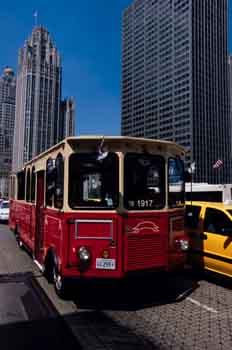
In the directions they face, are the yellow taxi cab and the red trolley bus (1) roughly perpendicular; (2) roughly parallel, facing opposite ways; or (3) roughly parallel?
roughly parallel

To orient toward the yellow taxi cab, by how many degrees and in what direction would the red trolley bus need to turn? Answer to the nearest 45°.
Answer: approximately 90° to its left

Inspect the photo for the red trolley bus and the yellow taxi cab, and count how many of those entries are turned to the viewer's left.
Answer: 0

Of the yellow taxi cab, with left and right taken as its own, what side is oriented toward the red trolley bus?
right

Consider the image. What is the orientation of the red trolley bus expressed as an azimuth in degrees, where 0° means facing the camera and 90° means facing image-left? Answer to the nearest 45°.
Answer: approximately 315°
